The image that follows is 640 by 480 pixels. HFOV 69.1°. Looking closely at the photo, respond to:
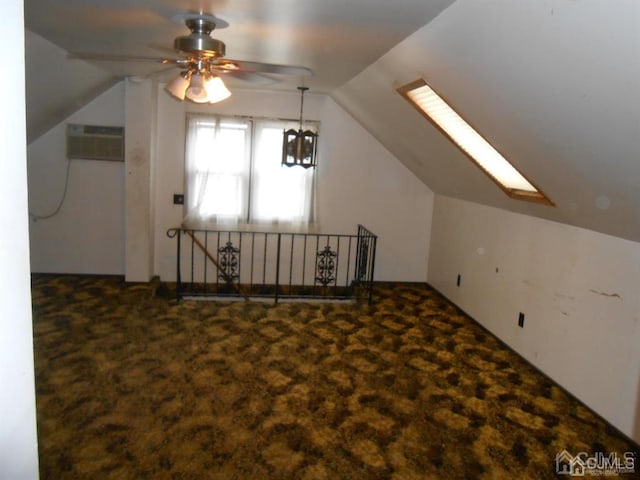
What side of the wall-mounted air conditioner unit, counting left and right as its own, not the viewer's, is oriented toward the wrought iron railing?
left

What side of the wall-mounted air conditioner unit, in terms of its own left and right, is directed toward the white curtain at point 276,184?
left

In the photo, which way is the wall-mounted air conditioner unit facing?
toward the camera

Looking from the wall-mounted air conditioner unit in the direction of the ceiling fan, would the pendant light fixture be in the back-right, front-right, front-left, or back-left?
front-left

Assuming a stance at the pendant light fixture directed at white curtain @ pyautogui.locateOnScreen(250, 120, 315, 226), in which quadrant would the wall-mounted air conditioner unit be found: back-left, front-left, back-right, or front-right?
front-left

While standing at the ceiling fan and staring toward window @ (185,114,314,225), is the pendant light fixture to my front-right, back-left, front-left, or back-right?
front-right

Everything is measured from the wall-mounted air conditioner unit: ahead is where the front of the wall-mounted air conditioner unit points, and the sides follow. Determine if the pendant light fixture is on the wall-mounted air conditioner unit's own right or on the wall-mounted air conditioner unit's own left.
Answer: on the wall-mounted air conditioner unit's own left

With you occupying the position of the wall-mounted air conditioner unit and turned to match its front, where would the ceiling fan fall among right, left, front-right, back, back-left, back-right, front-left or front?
front

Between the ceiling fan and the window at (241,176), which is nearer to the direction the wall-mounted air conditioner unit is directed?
the ceiling fan

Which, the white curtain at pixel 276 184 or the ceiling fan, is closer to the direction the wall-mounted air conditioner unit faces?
the ceiling fan
